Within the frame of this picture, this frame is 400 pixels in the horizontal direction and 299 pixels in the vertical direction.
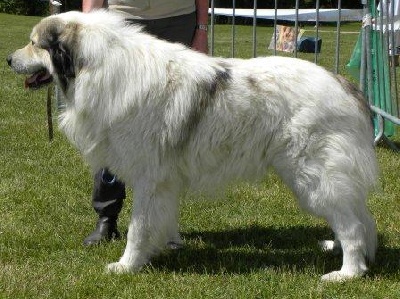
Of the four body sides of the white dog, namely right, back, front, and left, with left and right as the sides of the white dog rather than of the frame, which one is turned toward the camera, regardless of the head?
left
